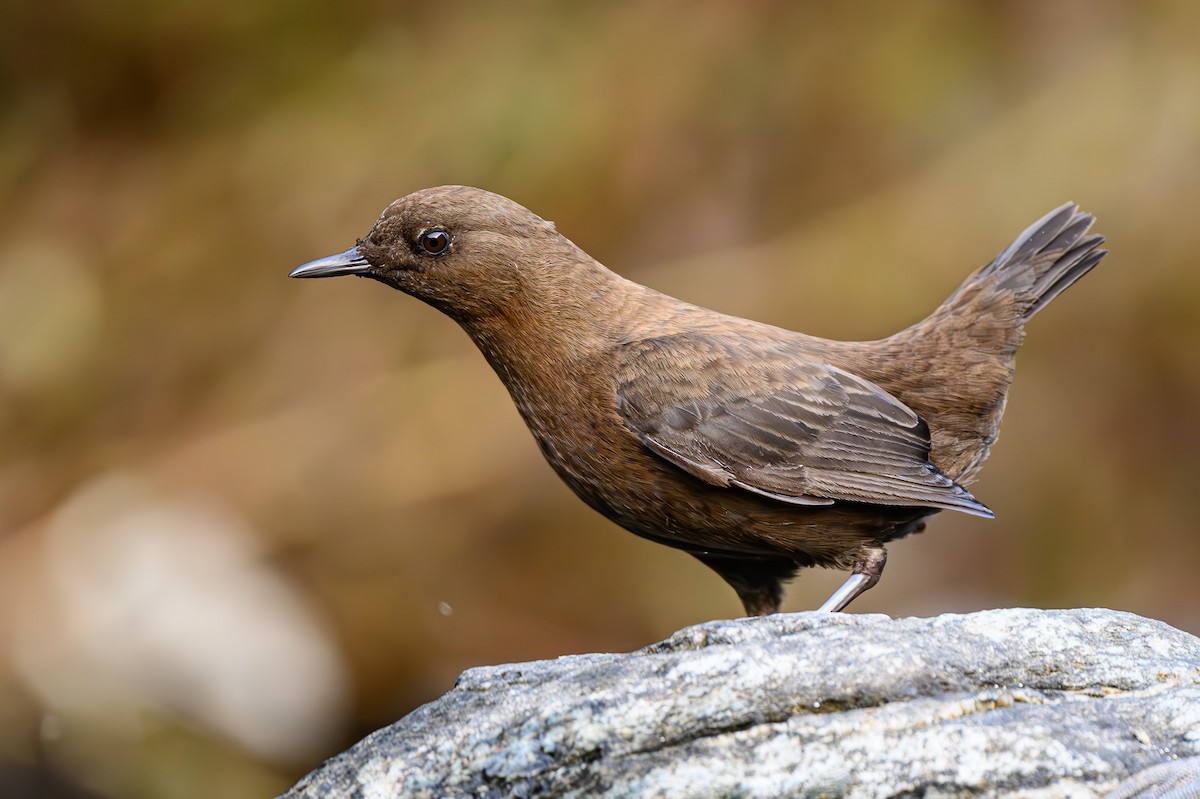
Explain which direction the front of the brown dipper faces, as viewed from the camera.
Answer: facing to the left of the viewer
